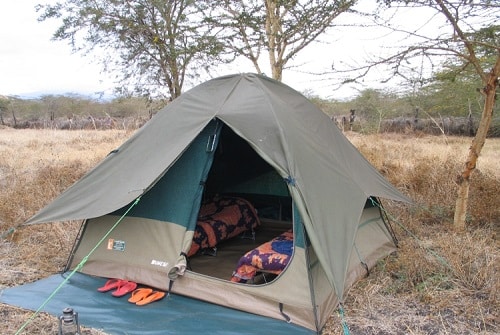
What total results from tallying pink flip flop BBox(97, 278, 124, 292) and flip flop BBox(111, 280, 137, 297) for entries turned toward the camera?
0
